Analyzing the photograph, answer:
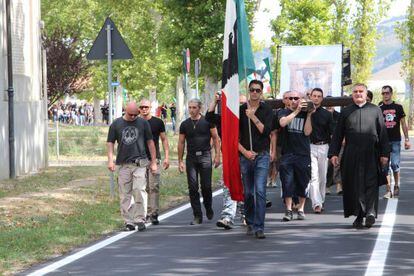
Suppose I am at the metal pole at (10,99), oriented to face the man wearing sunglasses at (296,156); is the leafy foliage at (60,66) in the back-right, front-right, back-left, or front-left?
back-left

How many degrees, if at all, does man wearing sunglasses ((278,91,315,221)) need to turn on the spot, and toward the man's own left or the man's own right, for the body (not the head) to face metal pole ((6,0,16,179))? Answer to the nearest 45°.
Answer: approximately 135° to the man's own right

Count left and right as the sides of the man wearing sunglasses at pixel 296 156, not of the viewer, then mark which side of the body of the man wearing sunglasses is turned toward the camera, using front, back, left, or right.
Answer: front

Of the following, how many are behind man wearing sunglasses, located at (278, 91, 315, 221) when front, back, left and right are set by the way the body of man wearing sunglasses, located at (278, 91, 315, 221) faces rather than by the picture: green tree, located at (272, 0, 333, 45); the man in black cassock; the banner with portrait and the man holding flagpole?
2

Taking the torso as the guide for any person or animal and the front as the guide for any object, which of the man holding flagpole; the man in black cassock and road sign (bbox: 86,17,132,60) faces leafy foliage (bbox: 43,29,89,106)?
the road sign

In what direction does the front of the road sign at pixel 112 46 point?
away from the camera

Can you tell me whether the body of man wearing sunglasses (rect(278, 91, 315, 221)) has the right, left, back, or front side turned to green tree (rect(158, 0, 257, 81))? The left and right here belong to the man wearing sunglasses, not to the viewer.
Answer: back

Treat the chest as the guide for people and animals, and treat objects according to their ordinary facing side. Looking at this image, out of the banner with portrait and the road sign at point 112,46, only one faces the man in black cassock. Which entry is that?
the banner with portrait

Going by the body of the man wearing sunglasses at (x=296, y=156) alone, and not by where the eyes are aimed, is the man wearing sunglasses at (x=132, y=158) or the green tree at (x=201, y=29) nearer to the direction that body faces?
the man wearing sunglasses

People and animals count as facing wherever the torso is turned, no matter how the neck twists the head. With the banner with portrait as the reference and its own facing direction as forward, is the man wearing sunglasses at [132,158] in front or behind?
in front

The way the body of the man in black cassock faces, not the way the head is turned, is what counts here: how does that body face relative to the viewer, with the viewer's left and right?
facing the viewer

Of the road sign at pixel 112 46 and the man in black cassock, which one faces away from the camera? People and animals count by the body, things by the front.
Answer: the road sign
